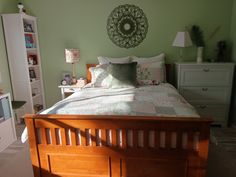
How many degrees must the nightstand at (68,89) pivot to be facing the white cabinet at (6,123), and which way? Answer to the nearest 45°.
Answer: approximately 45° to its right

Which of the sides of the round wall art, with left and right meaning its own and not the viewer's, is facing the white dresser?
left

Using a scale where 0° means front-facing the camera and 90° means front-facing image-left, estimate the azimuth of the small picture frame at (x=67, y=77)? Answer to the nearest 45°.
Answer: approximately 0°

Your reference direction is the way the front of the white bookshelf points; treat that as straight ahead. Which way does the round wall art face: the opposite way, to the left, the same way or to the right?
to the right

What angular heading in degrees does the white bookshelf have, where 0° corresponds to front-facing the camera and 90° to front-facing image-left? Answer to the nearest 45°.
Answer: approximately 315°
